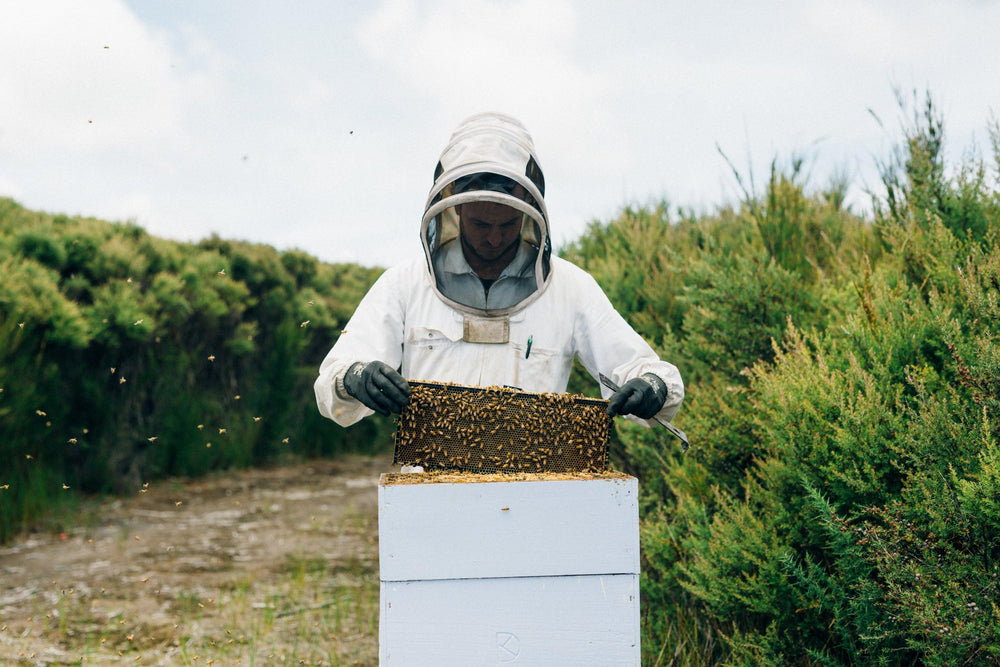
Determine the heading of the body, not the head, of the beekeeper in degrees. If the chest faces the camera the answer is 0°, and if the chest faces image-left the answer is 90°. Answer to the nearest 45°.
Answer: approximately 0°

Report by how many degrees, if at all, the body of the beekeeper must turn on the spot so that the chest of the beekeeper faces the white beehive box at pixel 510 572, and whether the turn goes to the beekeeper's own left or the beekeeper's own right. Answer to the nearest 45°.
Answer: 0° — they already face it
